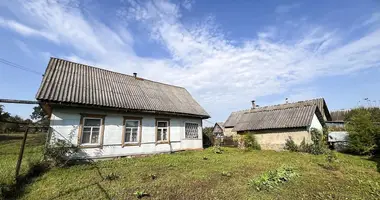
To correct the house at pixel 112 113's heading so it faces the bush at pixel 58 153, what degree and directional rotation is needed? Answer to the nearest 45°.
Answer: approximately 90° to its right

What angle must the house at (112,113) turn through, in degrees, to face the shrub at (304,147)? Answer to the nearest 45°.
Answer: approximately 45° to its left

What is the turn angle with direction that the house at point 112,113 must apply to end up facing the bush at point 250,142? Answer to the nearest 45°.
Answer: approximately 45° to its left

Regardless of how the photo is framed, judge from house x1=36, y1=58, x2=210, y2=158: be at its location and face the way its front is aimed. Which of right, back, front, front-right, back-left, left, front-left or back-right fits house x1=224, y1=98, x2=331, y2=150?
front-left

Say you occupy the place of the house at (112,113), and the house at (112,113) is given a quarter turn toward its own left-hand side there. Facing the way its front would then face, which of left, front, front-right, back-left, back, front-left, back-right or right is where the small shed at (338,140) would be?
front-right

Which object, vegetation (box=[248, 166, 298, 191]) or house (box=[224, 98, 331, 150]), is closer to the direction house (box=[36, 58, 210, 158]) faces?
the vegetation

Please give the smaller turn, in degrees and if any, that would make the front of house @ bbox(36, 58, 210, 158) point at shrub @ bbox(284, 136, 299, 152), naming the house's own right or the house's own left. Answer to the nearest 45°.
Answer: approximately 45° to the house's own left

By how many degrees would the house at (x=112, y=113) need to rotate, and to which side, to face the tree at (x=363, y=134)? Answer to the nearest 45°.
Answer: approximately 45° to its left
